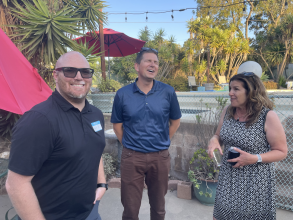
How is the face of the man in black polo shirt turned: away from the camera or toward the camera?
toward the camera

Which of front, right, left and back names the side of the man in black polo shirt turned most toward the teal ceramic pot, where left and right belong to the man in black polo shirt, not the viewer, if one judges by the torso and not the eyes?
left

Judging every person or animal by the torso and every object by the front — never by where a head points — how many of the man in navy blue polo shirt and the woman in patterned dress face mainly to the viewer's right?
0

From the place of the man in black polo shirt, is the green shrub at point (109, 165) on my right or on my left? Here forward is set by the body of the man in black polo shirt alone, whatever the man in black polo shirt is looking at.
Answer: on my left

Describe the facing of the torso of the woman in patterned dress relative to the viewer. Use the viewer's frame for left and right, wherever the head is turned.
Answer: facing the viewer and to the left of the viewer

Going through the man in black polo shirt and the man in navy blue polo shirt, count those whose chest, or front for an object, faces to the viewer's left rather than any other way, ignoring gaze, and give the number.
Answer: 0

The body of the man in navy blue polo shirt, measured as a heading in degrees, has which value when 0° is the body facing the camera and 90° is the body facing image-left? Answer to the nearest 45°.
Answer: approximately 0°

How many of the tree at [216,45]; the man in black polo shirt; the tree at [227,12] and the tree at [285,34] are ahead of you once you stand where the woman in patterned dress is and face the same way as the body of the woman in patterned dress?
1

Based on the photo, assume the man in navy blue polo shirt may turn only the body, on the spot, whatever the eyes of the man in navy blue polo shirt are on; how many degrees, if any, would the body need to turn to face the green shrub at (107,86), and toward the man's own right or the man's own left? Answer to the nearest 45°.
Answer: approximately 180°

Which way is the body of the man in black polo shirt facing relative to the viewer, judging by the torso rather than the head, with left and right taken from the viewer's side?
facing the viewer and to the right of the viewer

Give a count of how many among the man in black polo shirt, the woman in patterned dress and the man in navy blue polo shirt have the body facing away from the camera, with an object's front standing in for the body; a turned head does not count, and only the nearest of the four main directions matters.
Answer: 0

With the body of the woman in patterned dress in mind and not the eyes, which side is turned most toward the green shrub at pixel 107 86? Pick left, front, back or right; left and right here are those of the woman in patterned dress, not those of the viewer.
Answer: right

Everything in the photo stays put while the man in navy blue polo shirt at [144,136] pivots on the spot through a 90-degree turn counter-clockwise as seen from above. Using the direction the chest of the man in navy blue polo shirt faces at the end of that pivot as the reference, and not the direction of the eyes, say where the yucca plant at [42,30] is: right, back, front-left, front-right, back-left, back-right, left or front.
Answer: back-left
